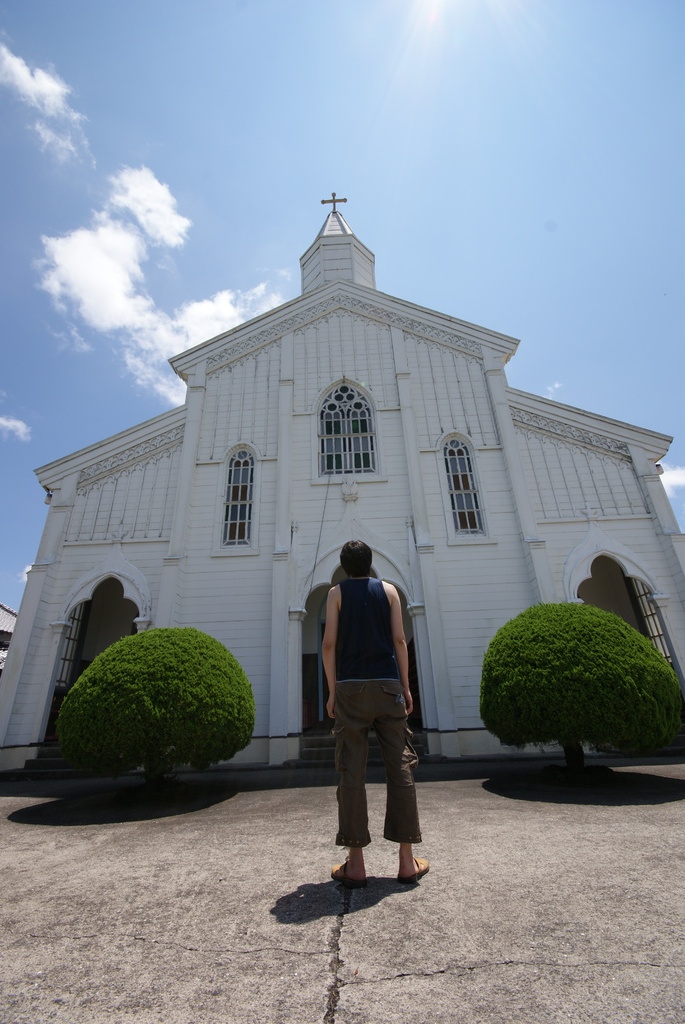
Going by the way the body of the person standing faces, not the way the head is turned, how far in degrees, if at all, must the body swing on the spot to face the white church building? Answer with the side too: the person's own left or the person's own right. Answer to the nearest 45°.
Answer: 0° — they already face it

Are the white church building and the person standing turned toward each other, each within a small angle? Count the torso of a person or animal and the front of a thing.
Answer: yes

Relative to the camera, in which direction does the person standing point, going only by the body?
away from the camera

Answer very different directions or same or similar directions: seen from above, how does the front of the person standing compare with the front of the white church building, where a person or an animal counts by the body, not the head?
very different directions

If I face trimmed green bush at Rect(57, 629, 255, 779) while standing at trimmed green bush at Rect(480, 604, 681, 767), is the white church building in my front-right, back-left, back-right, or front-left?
front-right

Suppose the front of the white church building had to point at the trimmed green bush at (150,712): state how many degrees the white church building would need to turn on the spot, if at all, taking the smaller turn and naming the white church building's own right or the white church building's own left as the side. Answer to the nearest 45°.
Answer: approximately 45° to the white church building's own right

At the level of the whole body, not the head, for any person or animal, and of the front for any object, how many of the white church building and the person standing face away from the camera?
1

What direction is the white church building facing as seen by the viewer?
toward the camera

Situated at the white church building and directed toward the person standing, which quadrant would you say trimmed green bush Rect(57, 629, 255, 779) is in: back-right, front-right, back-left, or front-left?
front-right

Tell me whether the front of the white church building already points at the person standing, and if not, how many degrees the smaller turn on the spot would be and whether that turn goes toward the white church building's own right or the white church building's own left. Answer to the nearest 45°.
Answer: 0° — it already faces them

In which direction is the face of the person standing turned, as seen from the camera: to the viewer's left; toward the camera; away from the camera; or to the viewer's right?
away from the camera

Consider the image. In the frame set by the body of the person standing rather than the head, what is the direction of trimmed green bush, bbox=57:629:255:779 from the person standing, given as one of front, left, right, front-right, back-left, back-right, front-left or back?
front-left

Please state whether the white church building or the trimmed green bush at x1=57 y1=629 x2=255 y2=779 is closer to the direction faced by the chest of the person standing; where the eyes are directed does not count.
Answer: the white church building

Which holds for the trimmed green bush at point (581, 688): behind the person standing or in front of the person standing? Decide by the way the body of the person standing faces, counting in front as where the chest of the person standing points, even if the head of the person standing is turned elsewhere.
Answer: in front

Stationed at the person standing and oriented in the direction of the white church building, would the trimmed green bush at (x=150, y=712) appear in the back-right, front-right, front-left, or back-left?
front-left

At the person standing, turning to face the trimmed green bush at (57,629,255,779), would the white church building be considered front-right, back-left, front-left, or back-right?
front-right

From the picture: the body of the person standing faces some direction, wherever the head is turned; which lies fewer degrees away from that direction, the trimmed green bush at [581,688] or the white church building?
the white church building
